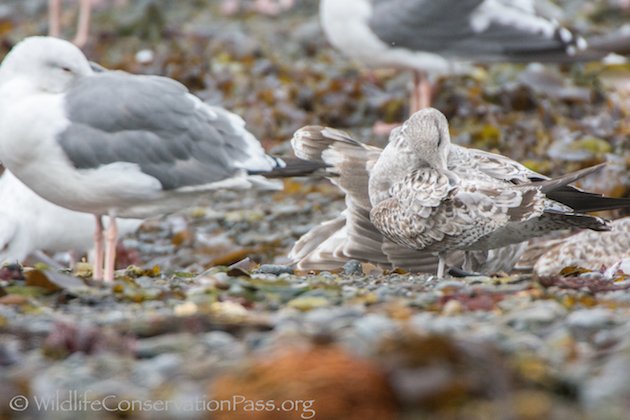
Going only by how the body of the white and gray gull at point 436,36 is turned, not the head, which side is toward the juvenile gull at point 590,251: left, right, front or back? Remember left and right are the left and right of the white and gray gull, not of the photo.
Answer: left

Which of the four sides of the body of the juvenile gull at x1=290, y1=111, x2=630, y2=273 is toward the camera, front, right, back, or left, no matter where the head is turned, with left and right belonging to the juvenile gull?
left

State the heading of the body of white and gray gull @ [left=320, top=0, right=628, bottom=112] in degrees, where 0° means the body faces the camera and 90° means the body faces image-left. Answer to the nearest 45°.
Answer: approximately 90°

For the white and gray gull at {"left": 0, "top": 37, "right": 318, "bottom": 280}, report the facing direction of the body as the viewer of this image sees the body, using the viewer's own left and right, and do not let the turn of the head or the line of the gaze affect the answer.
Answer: facing to the left of the viewer
